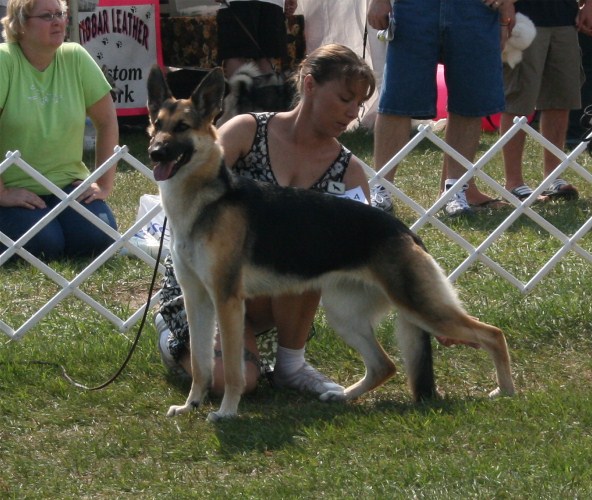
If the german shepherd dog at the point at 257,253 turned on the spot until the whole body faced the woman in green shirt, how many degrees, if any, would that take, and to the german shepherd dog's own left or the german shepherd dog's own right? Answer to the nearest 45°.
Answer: approximately 45° to the german shepherd dog's own right

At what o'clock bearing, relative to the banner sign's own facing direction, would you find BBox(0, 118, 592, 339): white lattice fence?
The white lattice fence is roughly at 12 o'clock from the banner sign.

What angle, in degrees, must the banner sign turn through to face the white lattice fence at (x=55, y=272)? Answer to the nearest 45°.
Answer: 0° — it already faces it

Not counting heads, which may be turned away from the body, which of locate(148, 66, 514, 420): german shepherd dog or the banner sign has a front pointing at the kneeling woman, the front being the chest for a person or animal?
the banner sign

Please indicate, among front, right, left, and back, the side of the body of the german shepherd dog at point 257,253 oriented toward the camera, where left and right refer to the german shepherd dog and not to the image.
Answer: left

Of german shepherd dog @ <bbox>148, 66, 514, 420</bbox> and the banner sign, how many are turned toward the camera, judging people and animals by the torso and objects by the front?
1

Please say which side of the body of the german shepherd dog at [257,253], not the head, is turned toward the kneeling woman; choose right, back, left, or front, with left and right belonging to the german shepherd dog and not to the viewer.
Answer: right

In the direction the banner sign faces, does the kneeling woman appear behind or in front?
in front

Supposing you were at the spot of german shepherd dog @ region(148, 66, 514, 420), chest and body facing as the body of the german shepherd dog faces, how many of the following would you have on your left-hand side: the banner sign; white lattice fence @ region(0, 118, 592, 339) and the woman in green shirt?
0

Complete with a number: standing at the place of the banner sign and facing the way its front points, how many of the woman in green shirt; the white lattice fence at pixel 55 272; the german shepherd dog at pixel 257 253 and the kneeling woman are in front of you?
4

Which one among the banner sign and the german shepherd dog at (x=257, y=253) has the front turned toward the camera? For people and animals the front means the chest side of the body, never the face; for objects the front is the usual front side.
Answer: the banner sign

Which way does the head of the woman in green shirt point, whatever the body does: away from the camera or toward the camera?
toward the camera

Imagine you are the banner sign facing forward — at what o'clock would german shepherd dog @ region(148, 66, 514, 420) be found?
The german shepherd dog is roughly at 12 o'clock from the banner sign.

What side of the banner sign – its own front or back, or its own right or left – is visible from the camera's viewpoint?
front

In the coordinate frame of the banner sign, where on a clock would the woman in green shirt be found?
The woman in green shirt is roughly at 12 o'clock from the banner sign.

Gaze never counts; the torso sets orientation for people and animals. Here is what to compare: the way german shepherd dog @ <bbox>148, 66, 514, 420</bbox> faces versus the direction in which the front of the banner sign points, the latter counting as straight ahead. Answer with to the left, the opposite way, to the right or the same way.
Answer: to the right
